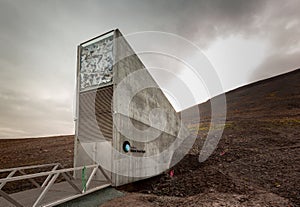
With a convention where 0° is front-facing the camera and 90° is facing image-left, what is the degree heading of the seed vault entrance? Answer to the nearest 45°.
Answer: approximately 45°
